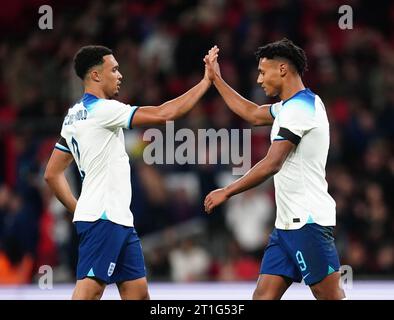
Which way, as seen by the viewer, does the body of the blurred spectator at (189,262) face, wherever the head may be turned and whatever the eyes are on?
toward the camera
